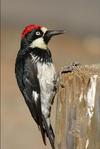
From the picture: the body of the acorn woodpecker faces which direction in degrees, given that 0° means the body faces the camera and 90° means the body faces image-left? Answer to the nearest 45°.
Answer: approximately 270°
